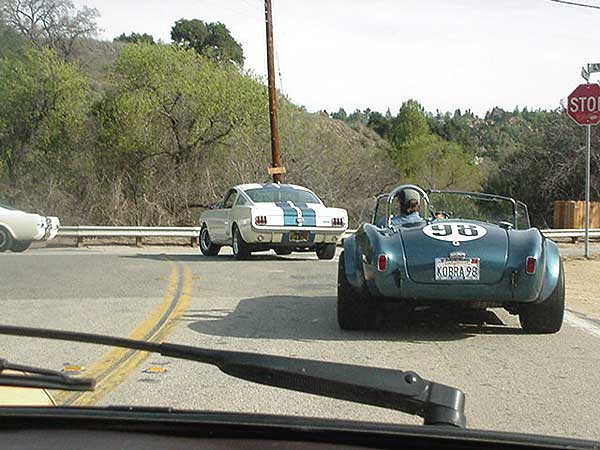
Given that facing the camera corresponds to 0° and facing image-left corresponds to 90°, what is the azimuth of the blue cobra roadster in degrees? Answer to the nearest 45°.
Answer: approximately 180°

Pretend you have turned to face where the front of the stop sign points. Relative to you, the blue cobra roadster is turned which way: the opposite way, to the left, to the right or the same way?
the opposite way

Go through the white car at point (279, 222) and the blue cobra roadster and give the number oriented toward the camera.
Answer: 0

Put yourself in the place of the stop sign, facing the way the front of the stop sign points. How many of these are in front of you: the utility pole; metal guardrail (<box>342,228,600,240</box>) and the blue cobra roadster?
1

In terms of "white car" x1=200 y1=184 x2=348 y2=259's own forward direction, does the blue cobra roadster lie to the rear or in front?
to the rear

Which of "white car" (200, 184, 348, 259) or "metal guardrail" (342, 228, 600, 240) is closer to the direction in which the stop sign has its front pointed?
the white car

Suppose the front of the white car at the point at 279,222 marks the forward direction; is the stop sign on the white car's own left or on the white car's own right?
on the white car's own right

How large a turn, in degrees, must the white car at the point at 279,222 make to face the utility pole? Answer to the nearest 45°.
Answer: approximately 45° to its right

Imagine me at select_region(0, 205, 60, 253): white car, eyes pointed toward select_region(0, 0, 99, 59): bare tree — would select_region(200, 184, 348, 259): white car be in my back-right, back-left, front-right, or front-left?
back-right

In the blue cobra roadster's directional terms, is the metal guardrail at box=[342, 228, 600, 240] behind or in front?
in front

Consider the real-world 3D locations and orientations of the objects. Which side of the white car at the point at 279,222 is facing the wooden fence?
right

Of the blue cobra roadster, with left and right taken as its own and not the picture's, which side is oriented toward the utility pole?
front

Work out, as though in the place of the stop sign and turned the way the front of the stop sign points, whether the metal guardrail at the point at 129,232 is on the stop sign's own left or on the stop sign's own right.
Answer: on the stop sign's own right

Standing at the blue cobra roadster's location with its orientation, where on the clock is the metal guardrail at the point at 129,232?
The metal guardrail is roughly at 11 o'clock from the blue cobra roadster.

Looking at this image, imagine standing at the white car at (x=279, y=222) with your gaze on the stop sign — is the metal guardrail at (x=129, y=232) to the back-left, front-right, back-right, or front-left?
back-left

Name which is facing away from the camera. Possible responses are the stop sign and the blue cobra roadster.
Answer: the blue cobra roadster

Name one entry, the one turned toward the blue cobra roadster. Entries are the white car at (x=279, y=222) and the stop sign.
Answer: the stop sign

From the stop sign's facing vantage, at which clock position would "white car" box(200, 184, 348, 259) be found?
The white car is roughly at 2 o'clock from the stop sign.
